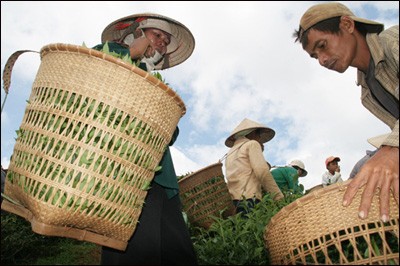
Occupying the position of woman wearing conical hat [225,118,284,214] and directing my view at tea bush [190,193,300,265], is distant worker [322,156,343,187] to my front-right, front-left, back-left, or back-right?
back-left

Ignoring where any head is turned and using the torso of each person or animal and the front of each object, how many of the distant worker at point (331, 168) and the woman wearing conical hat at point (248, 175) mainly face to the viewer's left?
0

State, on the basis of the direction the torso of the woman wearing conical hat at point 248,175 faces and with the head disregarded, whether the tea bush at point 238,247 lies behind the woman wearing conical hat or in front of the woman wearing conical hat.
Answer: behind

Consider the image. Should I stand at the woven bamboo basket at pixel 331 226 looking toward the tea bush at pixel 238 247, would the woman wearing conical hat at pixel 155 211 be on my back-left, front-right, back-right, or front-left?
front-left

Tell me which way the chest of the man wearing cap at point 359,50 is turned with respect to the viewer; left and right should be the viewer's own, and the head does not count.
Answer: facing the viewer and to the left of the viewer

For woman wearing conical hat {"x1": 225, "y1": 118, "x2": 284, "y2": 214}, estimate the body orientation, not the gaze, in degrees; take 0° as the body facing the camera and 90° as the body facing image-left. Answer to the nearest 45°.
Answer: approximately 225°

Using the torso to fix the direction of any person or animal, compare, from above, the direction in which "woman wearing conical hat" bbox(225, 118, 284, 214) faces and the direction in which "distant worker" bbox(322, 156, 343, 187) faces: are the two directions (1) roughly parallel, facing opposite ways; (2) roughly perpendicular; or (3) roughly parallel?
roughly perpendicular

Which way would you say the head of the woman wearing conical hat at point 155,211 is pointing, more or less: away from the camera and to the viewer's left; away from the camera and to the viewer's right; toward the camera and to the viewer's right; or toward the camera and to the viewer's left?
toward the camera and to the viewer's right

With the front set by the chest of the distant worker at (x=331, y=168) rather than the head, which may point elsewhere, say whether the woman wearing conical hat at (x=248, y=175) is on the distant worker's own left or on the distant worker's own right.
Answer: on the distant worker's own right

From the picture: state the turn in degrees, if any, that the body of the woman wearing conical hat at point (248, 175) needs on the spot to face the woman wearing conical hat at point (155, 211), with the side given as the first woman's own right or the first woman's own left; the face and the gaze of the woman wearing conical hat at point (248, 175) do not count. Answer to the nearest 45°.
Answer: approximately 135° to the first woman's own right

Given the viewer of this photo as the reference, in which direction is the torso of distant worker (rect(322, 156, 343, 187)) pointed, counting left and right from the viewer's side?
facing the viewer and to the right of the viewer

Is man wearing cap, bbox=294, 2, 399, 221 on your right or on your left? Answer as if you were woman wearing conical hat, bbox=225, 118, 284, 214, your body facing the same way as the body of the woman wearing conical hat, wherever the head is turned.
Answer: on your right

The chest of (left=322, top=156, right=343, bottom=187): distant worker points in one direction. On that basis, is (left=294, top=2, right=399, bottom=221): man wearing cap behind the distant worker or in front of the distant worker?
in front

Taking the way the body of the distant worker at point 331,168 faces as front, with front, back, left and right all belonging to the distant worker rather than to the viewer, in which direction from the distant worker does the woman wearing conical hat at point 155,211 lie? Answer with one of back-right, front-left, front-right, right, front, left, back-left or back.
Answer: front-right

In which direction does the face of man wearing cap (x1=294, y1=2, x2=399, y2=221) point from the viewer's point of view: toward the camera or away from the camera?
toward the camera

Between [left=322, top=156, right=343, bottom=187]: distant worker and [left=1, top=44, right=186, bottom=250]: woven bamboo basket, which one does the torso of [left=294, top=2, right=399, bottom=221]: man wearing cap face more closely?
the woven bamboo basket
